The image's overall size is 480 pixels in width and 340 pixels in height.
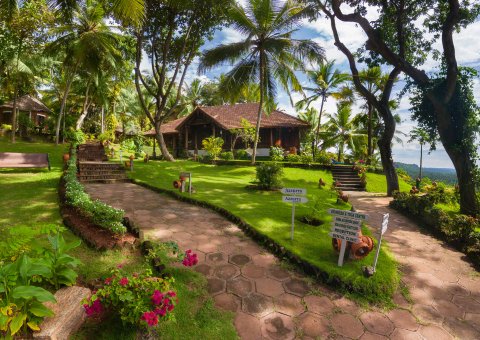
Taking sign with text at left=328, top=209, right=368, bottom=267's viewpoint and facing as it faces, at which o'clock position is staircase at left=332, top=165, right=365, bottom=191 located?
The staircase is roughly at 6 o'clock from the sign with text.

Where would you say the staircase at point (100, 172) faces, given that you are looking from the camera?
facing the viewer

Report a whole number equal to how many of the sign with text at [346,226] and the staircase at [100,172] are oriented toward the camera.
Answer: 2

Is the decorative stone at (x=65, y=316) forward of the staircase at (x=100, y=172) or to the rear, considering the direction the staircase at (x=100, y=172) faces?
forward

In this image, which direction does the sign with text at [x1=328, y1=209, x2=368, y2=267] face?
toward the camera

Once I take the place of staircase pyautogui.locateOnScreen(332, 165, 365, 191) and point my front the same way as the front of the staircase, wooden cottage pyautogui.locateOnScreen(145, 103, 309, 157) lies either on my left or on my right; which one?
on my right

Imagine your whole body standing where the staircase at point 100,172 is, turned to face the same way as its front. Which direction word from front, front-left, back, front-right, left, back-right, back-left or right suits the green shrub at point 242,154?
back-left

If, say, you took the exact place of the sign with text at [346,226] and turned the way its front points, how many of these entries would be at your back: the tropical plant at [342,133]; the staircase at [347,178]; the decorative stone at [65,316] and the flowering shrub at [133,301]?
2

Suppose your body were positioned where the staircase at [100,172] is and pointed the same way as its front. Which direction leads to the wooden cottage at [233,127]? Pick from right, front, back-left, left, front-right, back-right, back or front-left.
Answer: back-left

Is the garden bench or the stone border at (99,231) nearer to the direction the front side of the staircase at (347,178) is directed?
the stone border

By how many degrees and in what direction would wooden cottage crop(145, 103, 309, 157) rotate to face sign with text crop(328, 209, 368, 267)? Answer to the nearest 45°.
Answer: approximately 45° to its left

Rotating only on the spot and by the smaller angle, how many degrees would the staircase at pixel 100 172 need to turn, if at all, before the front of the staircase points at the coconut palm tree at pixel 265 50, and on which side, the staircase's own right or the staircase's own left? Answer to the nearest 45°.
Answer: approximately 90° to the staircase's own left

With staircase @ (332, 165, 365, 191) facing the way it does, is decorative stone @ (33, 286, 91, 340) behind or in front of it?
in front
